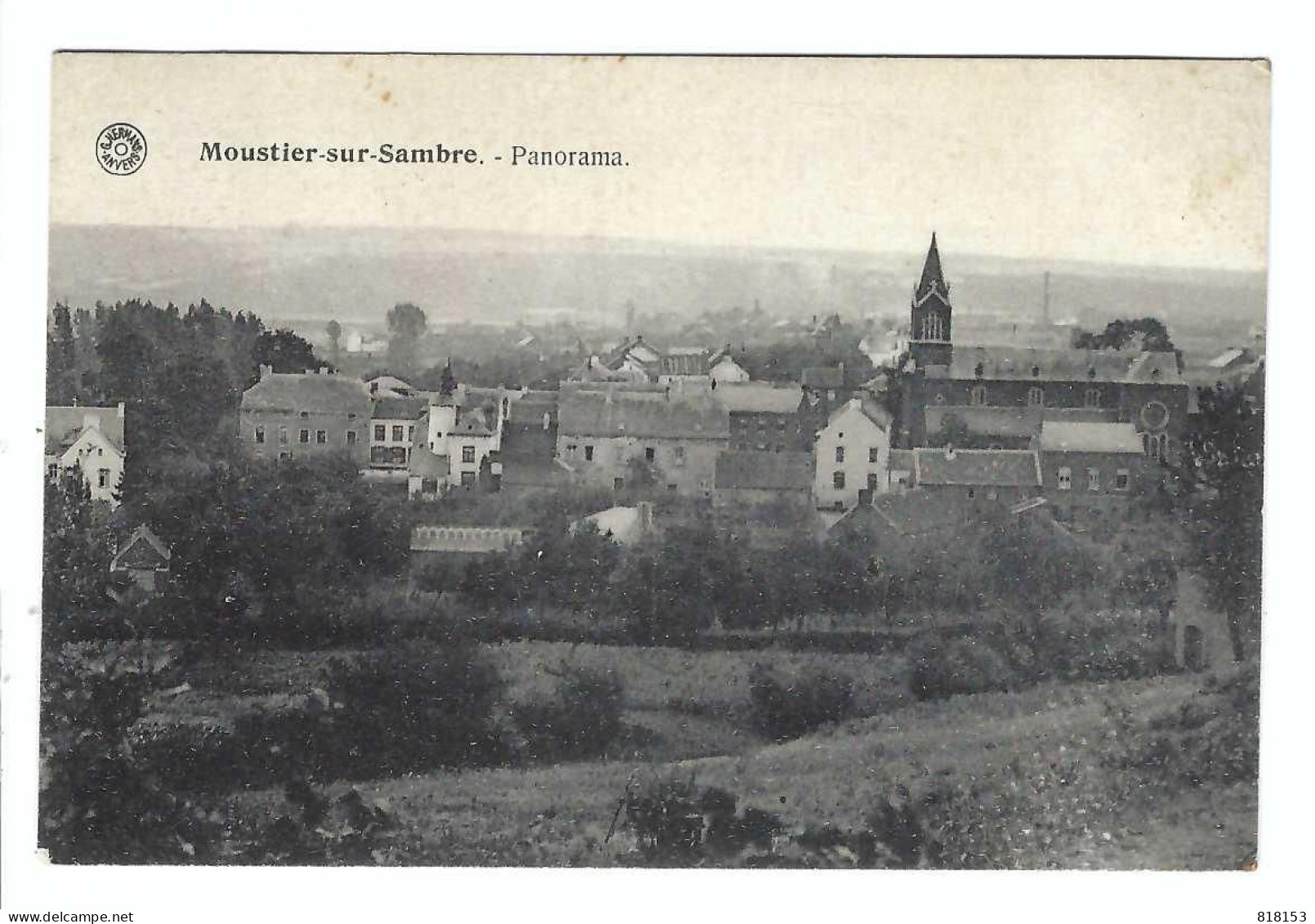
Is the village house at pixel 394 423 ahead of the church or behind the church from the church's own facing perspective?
ahead

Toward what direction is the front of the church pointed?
to the viewer's left

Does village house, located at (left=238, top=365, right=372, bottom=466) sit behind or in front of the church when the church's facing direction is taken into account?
in front

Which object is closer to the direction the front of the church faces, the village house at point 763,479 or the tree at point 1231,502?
the village house

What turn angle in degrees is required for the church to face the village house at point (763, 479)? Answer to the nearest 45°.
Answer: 0° — it already faces it

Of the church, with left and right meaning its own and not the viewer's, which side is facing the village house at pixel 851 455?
front

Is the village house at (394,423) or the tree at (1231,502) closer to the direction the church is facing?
the village house

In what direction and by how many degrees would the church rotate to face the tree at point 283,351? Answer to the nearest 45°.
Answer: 0° — it already faces it

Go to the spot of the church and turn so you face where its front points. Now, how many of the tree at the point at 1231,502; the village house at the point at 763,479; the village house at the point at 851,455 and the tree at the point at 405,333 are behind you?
1

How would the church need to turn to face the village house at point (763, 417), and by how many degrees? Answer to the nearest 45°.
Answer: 0° — it already faces it

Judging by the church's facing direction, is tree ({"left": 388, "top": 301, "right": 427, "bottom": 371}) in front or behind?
in front
